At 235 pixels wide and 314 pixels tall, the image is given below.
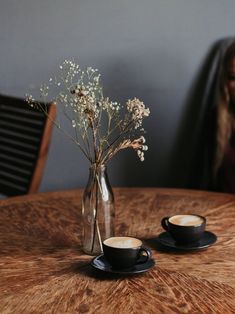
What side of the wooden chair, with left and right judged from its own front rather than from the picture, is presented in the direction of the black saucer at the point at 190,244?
left

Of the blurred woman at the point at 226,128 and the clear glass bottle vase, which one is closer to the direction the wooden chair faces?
the clear glass bottle vase

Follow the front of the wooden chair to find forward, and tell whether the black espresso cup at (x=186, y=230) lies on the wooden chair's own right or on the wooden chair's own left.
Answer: on the wooden chair's own left
